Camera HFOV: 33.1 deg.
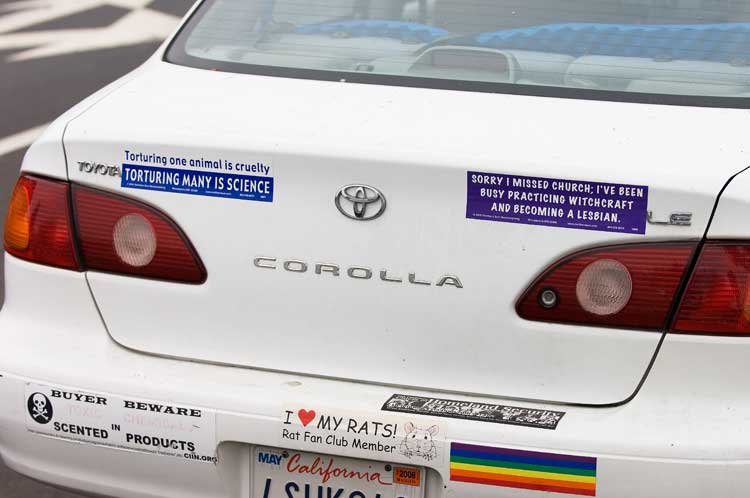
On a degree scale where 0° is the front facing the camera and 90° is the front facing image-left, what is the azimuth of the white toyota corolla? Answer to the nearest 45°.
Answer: approximately 225°
